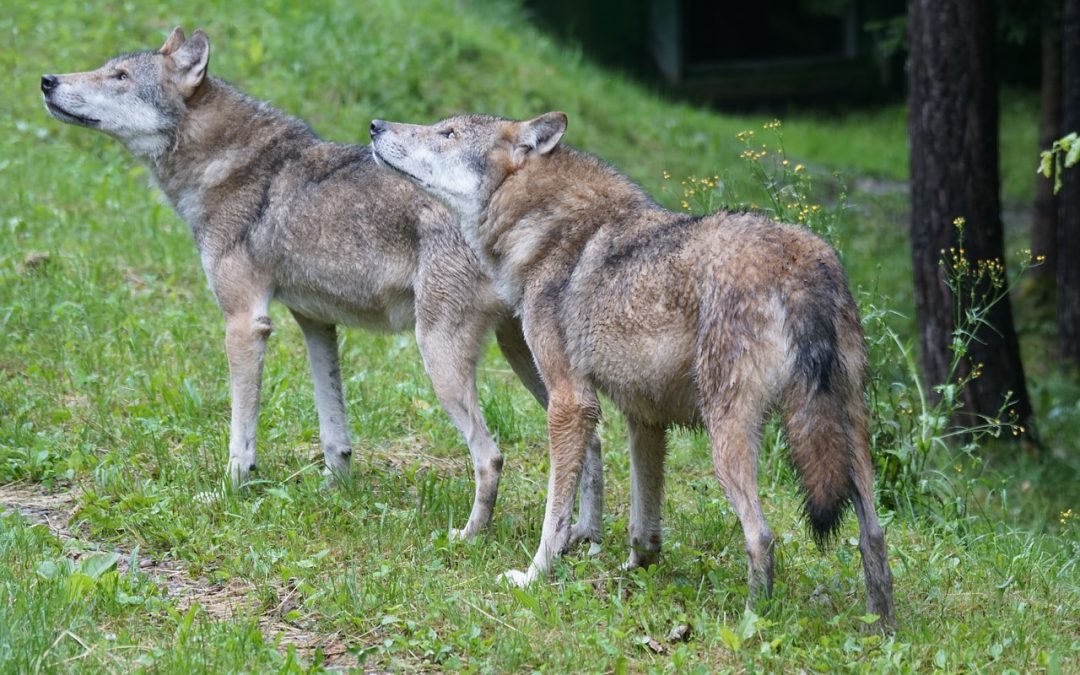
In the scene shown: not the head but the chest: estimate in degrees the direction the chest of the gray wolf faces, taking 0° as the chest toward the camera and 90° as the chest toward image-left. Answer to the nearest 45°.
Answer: approximately 90°

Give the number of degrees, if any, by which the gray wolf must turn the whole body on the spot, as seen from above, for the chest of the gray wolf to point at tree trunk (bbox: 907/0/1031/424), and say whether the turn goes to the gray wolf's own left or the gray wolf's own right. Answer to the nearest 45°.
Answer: approximately 135° to the gray wolf's own right

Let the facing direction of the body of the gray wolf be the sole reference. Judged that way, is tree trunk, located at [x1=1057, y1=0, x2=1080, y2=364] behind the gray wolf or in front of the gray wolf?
behind

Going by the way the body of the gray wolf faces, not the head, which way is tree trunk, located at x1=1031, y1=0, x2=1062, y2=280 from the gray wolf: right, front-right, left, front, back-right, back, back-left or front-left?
back-right

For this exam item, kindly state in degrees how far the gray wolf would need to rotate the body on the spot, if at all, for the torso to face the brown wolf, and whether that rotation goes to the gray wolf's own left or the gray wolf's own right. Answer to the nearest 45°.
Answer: approximately 135° to the gray wolf's own left
